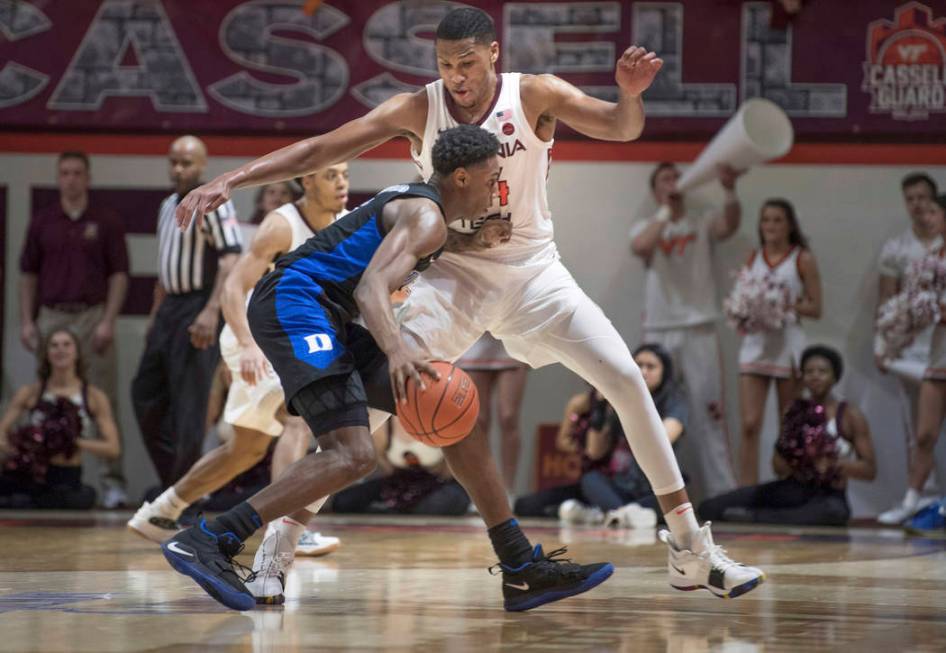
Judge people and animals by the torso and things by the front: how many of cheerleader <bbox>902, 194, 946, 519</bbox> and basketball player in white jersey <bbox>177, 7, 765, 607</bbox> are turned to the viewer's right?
0

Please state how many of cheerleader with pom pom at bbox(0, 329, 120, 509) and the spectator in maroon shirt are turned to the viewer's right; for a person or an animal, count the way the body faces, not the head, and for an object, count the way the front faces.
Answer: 0

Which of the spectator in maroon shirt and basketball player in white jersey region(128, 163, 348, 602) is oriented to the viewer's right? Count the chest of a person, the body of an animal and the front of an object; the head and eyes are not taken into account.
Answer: the basketball player in white jersey

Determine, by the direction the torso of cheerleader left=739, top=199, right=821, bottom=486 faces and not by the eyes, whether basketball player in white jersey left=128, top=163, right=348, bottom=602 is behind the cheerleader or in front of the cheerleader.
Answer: in front

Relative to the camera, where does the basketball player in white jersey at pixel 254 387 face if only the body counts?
to the viewer's right

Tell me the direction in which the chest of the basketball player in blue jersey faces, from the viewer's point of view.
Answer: to the viewer's right

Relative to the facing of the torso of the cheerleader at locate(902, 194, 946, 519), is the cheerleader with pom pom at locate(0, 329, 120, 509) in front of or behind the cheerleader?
in front

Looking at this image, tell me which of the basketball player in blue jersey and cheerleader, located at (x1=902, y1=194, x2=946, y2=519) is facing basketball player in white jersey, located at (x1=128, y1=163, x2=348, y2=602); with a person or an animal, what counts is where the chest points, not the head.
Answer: the cheerleader

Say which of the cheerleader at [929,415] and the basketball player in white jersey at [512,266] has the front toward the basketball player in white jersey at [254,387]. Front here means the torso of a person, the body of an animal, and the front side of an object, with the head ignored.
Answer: the cheerleader

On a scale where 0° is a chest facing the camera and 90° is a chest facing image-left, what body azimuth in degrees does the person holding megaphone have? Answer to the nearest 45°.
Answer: approximately 0°

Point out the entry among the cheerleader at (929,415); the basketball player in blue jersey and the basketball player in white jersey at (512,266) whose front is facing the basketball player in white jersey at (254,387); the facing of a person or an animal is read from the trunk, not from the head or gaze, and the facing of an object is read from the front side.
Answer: the cheerleader
